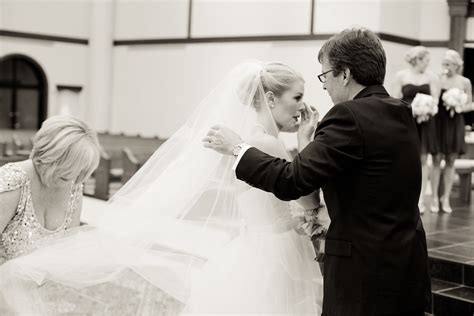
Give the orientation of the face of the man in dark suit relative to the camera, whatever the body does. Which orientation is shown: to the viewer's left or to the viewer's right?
to the viewer's left

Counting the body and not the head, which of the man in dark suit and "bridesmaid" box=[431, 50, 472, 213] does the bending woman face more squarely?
the man in dark suit

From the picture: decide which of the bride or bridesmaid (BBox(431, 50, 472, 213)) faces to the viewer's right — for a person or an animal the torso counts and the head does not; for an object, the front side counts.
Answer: the bride

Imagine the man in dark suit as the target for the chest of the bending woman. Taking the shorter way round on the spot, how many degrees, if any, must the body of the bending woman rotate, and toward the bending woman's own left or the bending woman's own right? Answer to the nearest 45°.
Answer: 0° — they already face them

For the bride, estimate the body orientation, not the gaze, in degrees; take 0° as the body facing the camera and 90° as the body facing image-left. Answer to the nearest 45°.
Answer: approximately 270°

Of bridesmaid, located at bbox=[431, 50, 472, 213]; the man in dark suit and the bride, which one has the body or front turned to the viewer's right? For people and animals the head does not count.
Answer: the bride

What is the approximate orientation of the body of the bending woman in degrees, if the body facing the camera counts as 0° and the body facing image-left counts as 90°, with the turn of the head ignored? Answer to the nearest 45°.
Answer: approximately 315°

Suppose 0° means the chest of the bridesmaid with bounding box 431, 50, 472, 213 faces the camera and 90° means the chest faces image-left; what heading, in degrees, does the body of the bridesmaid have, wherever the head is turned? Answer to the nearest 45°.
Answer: approximately 45°

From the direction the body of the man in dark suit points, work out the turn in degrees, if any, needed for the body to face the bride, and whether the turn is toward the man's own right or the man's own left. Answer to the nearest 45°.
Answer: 0° — they already face them
